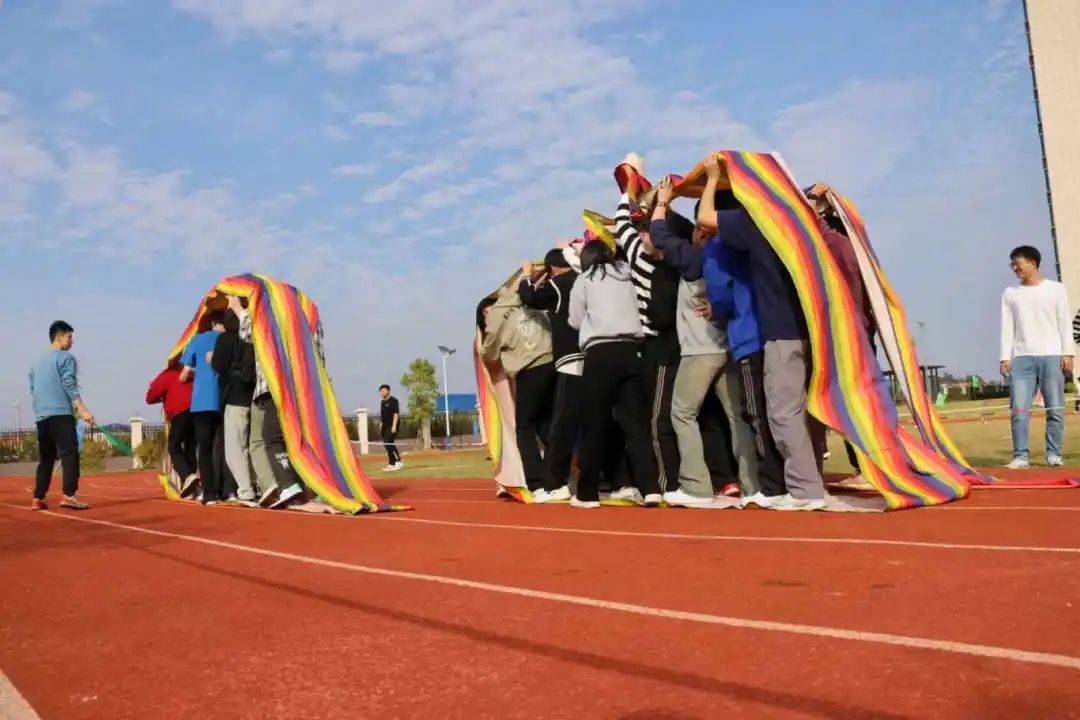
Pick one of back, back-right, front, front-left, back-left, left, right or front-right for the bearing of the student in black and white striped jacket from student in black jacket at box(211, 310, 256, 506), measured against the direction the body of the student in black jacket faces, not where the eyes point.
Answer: back

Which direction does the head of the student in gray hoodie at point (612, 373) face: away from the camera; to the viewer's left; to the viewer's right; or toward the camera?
away from the camera

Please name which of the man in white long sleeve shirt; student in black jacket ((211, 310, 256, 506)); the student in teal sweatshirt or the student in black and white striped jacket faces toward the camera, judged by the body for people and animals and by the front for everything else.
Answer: the man in white long sleeve shirt

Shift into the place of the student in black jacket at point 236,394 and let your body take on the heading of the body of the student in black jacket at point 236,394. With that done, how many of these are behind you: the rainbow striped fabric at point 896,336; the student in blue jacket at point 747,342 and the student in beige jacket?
3

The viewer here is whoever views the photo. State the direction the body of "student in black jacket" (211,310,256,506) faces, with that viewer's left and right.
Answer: facing away from the viewer and to the left of the viewer
